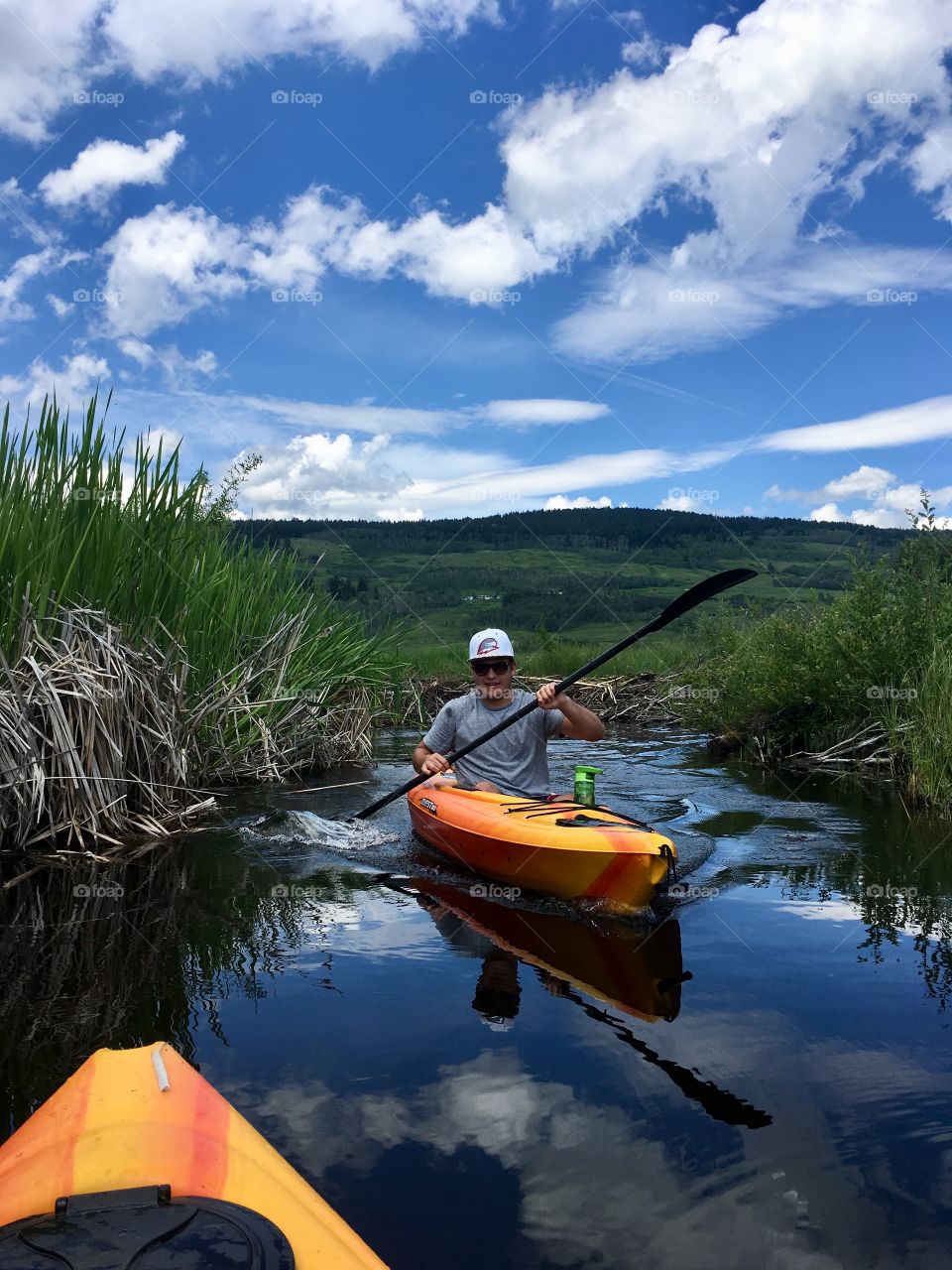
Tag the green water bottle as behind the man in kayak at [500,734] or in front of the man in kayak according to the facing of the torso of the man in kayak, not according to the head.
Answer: in front

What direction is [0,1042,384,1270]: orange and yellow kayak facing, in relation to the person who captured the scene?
facing away from the viewer

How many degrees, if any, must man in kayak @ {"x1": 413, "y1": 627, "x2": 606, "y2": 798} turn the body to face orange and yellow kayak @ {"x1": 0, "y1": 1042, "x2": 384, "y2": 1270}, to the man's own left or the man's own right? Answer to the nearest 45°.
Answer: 0° — they already face it

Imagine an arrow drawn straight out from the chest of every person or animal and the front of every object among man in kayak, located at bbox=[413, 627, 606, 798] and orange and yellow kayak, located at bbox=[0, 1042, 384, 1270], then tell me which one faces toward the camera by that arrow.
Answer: the man in kayak

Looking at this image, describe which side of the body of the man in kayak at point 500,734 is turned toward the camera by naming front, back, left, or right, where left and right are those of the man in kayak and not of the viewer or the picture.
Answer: front

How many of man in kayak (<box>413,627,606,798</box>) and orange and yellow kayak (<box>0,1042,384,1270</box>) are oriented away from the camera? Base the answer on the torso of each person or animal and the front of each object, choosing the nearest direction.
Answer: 1

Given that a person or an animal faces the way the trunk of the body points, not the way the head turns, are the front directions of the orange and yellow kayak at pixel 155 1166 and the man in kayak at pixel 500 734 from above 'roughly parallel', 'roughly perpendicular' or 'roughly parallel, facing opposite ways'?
roughly parallel, facing opposite ways

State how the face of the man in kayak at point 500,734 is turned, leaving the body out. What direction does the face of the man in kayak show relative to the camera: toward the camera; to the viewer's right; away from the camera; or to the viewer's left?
toward the camera

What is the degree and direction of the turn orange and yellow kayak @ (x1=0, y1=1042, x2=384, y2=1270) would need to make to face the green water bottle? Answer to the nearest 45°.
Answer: approximately 45° to its right

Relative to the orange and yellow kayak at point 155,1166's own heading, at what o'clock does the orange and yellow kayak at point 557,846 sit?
the orange and yellow kayak at point 557,846 is roughly at 1 o'clock from the orange and yellow kayak at point 155,1166.
